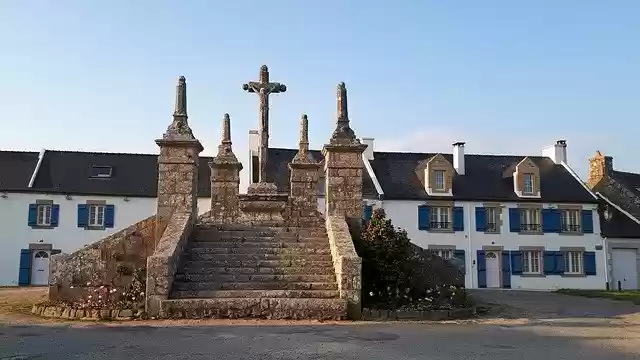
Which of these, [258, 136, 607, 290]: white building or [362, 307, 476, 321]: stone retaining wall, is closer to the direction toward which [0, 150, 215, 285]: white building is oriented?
the stone retaining wall

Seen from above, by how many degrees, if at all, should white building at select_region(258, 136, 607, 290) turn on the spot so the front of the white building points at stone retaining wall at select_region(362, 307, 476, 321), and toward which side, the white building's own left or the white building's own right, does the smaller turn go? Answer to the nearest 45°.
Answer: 0° — it already faces it

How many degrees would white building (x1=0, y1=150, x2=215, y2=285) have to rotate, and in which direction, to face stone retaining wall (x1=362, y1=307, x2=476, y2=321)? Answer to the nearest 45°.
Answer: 0° — it already faces it

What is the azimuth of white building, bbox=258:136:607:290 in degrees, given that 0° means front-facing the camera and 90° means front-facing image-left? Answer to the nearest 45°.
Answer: approximately 0°

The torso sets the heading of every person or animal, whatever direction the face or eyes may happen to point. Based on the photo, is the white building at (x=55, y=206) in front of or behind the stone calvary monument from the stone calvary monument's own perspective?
behind

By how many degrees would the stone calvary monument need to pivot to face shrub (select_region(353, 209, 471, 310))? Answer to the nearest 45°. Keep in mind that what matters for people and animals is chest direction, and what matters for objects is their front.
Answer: approximately 90° to its left

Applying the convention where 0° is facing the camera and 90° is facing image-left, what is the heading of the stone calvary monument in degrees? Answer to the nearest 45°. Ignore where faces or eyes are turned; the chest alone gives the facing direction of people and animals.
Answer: approximately 0°

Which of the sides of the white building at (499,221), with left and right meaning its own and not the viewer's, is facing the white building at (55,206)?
right

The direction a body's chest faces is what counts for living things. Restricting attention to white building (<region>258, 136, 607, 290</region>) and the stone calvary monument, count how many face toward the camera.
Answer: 2
